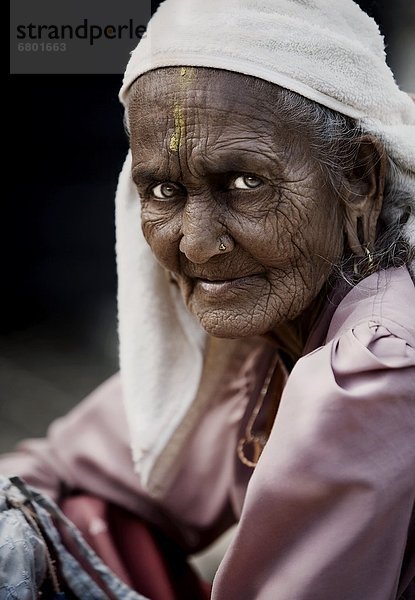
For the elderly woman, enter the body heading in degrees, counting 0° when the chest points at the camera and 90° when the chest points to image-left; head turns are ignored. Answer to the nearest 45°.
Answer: approximately 45°
